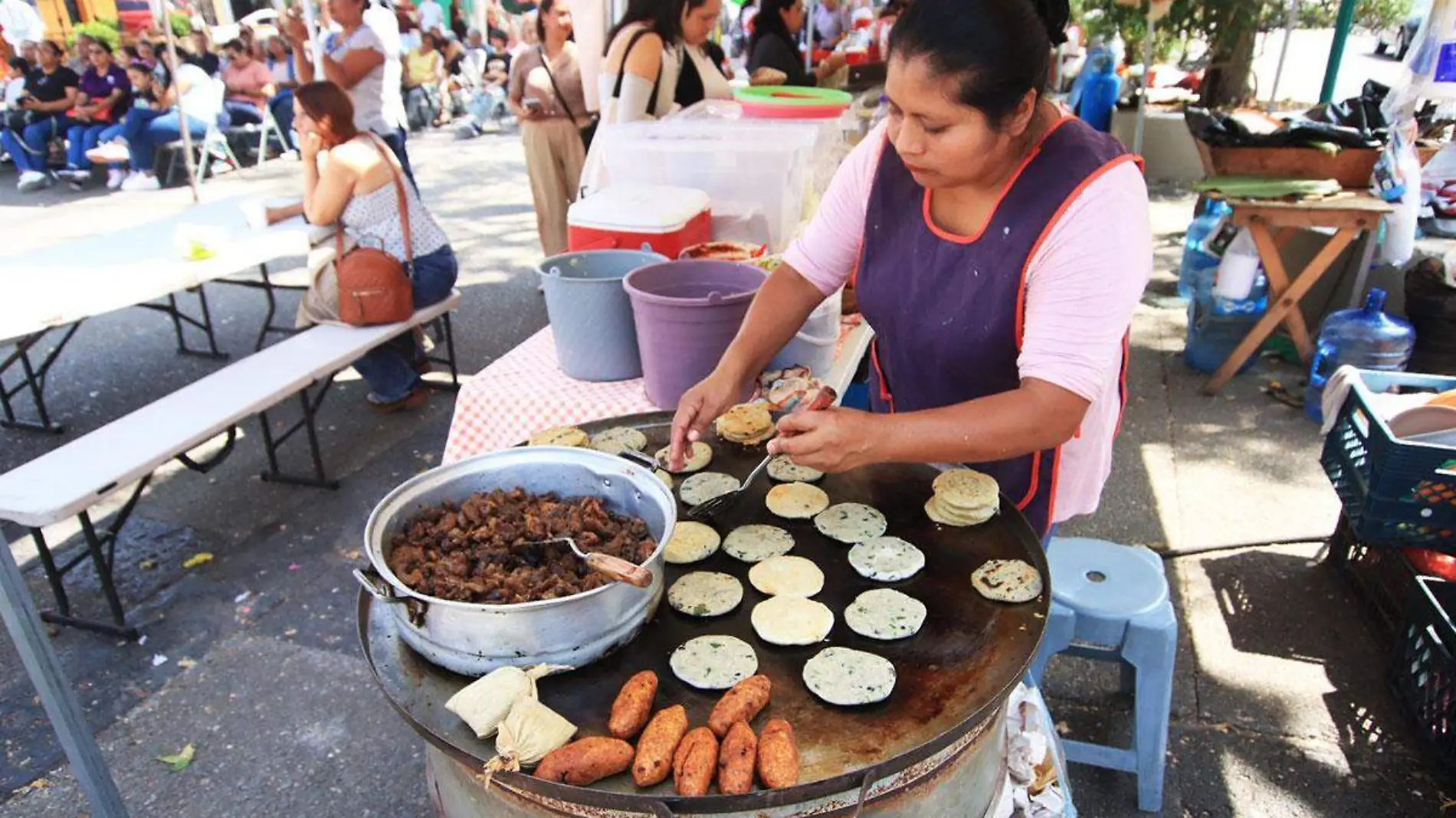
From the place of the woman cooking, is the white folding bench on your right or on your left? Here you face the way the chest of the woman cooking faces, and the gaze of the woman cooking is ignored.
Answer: on your right

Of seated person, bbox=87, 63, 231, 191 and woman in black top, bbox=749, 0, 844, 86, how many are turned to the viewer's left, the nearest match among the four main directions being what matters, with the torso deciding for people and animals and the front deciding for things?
1

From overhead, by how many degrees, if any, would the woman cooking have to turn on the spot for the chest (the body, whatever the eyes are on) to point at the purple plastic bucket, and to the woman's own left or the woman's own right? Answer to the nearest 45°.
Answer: approximately 90° to the woman's own right

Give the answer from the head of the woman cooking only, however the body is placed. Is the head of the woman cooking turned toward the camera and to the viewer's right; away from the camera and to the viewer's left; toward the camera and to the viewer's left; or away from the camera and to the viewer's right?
toward the camera and to the viewer's left

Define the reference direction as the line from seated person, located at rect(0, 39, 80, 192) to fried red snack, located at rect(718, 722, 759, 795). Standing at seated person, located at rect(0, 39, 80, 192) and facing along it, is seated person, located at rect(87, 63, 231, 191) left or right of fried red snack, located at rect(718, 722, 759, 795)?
left

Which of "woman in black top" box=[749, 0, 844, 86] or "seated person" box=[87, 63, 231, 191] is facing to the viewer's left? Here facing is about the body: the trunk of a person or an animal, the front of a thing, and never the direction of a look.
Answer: the seated person

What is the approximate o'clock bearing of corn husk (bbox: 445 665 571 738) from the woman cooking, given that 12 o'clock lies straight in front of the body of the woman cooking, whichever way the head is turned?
The corn husk is roughly at 12 o'clock from the woman cooking.

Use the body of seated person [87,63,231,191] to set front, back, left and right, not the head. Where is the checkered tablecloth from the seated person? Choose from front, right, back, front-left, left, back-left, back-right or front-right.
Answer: left

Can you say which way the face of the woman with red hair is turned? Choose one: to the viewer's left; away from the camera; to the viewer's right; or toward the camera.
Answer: to the viewer's left

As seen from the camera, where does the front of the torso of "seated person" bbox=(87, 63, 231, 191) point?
to the viewer's left

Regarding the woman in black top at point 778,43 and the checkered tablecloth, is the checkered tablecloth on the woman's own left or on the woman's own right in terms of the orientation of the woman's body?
on the woman's own right

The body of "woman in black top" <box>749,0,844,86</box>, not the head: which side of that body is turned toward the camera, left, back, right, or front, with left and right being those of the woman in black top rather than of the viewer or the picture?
right

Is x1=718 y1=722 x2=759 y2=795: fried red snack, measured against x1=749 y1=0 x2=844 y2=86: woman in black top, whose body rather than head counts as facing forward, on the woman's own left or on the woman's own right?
on the woman's own right

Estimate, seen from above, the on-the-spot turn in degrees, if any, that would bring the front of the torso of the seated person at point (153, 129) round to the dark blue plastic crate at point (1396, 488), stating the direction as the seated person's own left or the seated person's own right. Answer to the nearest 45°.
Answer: approximately 90° to the seated person's own left
